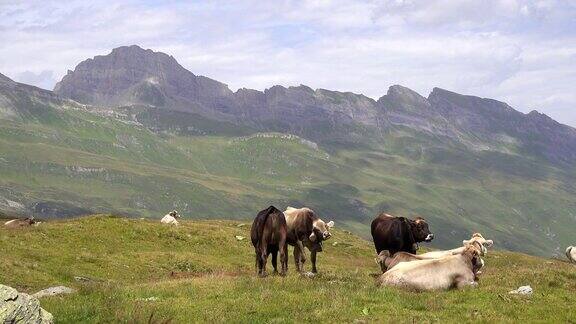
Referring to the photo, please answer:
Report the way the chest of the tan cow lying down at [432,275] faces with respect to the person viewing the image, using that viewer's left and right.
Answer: facing to the right of the viewer

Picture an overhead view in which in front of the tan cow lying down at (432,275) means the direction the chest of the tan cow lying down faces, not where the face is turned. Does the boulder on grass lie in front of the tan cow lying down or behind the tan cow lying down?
behind

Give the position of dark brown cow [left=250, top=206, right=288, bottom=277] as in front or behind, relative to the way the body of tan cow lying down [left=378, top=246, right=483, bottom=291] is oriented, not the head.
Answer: behind

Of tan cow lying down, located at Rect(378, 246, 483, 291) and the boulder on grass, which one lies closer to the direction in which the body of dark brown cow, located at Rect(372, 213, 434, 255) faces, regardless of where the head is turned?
the tan cow lying down

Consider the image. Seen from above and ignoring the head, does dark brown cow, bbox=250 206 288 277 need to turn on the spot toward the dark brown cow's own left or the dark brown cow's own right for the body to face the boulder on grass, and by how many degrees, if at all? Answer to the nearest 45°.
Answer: approximately 135° to the dark brown cow's own left

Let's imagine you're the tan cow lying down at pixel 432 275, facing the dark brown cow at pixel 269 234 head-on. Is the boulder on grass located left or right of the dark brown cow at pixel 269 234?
left

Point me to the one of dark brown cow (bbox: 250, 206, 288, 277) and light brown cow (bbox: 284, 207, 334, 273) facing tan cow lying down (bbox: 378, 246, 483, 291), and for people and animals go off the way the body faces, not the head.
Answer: the light brown cow

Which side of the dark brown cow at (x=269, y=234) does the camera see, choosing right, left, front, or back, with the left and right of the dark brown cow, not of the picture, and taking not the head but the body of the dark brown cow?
back

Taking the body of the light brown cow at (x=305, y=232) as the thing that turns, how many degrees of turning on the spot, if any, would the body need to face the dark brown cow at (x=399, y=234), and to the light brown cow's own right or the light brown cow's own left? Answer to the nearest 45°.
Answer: approximately 45° to the light brown cow's own left

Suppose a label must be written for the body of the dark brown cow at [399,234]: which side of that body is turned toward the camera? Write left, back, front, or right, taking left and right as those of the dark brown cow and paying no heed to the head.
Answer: right

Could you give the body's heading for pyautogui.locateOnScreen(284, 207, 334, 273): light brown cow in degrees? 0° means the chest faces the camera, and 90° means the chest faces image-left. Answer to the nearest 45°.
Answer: approximately 315°

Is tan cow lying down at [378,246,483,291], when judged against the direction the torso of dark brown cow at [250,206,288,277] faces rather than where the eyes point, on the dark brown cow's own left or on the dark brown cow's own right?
on the dark brown cow's own right

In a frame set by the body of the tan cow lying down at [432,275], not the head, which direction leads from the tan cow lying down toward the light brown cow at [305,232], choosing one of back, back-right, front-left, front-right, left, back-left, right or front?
back-left

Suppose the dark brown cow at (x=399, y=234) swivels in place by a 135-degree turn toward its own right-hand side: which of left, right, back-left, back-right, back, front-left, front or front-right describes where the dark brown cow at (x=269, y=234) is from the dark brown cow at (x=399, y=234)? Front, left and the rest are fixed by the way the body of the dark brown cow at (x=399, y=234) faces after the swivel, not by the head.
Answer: front

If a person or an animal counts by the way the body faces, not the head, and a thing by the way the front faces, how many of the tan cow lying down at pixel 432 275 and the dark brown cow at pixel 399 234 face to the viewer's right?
2
